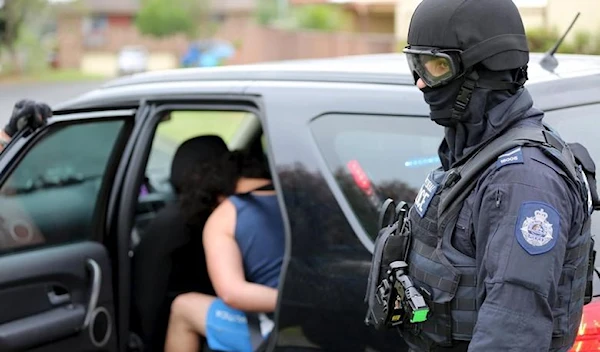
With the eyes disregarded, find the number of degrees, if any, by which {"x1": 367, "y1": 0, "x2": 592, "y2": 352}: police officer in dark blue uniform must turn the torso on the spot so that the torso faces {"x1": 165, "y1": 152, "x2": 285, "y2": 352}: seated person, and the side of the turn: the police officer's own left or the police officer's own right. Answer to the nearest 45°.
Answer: approximately 45° to the police officer's own right

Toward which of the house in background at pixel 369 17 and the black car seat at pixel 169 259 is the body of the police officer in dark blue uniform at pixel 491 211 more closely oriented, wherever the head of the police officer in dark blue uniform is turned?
the black car seat

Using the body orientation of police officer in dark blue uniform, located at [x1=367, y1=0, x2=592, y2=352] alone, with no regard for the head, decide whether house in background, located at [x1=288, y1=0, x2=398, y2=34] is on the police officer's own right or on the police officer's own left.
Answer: on the police officer's own right

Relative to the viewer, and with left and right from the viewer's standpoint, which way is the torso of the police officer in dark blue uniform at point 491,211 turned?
facing to the left of the viewer

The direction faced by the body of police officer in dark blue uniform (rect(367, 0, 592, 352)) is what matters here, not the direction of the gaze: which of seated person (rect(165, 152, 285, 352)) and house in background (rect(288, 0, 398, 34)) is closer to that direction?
the seated person
